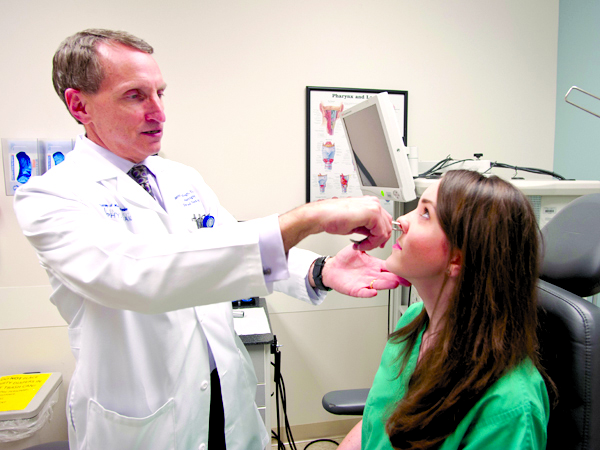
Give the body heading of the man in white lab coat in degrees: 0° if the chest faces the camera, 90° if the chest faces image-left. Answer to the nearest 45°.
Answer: approximately 315°

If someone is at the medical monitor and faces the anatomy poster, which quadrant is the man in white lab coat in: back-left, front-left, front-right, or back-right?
back-left

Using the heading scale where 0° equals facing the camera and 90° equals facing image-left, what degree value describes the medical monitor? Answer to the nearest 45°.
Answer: approximately 45°

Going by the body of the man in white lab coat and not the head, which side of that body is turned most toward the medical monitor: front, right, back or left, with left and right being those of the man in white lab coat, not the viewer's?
left
